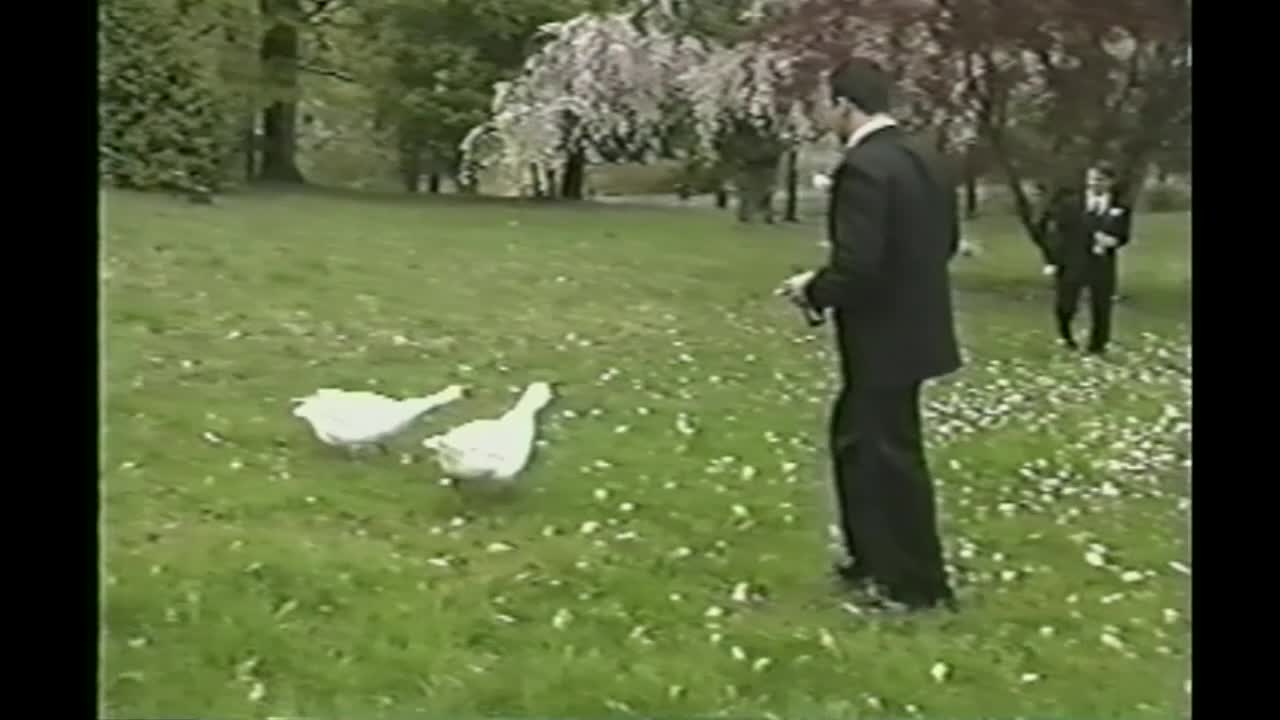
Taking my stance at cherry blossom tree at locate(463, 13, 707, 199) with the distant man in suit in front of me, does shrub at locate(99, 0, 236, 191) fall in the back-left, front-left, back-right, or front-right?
back-right

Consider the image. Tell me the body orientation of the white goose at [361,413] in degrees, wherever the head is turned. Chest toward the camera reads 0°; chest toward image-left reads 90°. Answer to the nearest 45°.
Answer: approximately 270°

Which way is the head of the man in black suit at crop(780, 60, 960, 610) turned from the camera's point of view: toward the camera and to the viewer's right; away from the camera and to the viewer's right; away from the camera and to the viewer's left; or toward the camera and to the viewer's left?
away from the camera and to the viewer's left

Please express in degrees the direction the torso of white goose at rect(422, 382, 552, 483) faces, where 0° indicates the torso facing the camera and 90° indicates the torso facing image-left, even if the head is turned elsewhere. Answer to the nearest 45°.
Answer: approximately 270°
